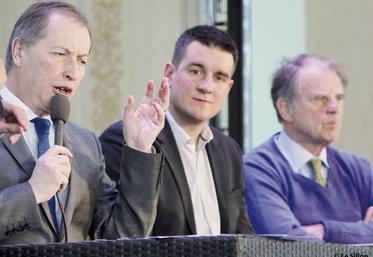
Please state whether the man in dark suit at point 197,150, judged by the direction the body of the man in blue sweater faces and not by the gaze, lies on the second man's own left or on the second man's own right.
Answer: on the second man's own right

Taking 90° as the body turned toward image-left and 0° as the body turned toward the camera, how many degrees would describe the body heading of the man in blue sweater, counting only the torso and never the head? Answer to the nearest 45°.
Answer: approximately 315°

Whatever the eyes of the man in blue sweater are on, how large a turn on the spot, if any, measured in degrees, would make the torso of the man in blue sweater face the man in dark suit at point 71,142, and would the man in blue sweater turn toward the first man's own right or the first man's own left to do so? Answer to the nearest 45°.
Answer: approximately 90° to the first man's own right

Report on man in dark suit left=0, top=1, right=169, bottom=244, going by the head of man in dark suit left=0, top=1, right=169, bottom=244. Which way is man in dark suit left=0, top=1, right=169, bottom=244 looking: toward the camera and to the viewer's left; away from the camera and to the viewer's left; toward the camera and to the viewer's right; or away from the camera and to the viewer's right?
toward the camera and to the viewer's right
